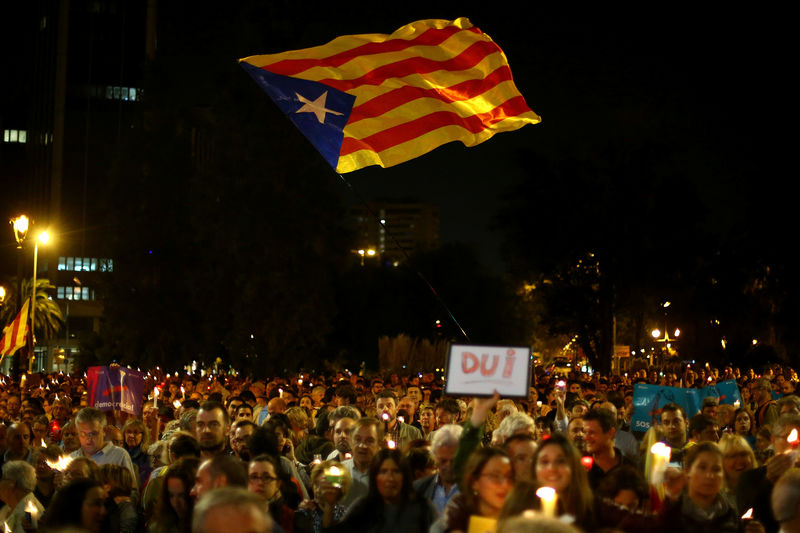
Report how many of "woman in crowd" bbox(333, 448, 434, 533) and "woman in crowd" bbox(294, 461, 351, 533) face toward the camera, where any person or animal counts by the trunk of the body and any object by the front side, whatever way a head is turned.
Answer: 2

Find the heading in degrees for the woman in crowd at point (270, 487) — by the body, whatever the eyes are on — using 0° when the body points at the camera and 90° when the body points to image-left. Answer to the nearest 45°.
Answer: approximately 45°

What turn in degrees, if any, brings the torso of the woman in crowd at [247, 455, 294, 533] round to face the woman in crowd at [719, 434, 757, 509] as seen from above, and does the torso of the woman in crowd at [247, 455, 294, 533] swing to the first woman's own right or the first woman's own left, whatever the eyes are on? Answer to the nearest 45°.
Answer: approximately 135° to the first woman's own left

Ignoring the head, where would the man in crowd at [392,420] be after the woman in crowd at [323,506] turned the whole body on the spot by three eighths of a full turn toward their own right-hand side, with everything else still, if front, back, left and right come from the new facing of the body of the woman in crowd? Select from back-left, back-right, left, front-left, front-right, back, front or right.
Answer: front-right

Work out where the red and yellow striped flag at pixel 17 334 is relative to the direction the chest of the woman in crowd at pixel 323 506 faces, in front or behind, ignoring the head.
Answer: behind
